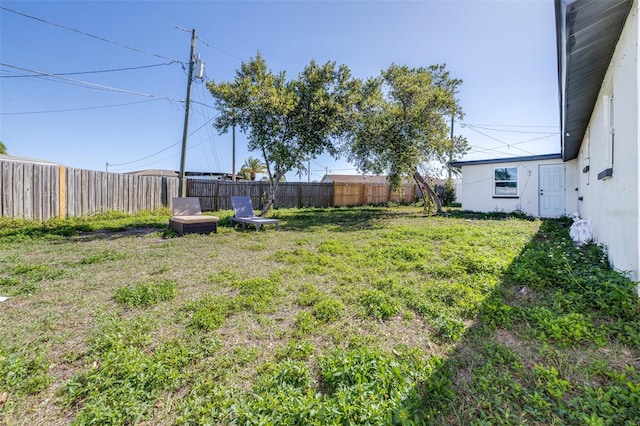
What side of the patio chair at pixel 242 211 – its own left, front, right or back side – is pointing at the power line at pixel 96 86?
back

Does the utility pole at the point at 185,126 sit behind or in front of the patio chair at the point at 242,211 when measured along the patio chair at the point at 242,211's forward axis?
behind

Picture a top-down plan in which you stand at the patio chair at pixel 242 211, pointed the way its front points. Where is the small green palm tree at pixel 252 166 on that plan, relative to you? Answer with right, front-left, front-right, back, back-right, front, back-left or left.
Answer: back-left

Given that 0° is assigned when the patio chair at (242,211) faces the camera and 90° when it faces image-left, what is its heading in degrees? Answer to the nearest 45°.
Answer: approximately 315°

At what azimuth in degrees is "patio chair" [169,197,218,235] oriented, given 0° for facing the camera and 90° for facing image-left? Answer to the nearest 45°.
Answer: approximately 315°

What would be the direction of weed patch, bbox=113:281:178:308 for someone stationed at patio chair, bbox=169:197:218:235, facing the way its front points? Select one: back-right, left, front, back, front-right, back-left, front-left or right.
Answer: front-right

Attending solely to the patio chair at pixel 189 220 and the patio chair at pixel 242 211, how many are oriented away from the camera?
0
